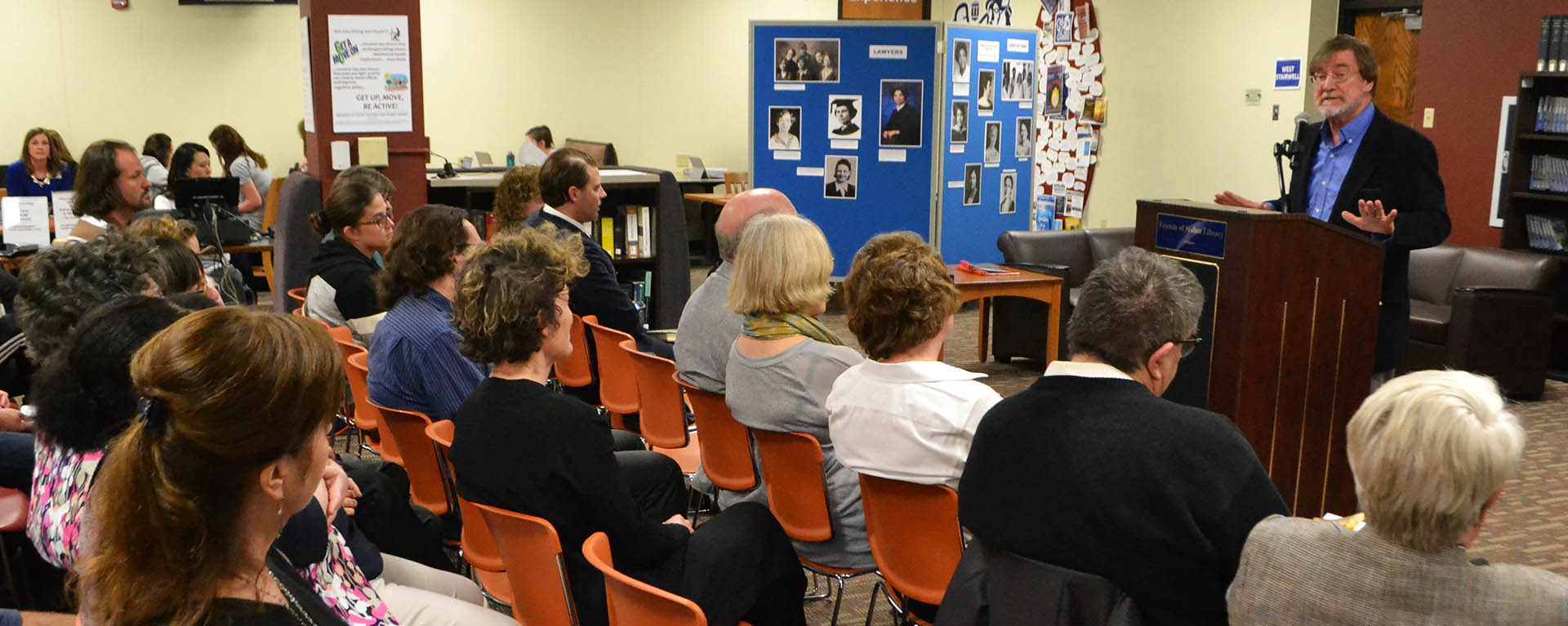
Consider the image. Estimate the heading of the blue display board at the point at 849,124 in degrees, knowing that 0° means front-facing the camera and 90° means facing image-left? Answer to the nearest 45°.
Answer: approximately 0°

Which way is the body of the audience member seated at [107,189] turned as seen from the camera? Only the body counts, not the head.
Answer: to the viewer's right

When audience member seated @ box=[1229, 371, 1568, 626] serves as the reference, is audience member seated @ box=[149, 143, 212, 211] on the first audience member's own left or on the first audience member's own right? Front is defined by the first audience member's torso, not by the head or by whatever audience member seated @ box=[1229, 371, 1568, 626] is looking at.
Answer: on the first audience member's own left

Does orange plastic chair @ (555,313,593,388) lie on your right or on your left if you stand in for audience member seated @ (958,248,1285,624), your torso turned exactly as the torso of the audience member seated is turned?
on your left

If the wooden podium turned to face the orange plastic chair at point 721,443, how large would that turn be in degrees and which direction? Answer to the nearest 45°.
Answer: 0° — it already faces it

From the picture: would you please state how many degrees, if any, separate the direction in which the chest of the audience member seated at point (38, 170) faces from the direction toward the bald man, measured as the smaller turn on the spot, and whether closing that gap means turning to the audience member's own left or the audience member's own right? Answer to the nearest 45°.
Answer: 0° — they already face them

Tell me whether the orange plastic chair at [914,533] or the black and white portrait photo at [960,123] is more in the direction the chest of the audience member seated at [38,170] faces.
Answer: the orange plastic chair

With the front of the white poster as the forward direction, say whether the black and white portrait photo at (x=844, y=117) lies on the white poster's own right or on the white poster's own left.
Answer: on the white poster's own left

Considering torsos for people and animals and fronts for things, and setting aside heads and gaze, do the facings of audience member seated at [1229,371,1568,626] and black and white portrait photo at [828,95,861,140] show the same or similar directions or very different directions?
very different directions

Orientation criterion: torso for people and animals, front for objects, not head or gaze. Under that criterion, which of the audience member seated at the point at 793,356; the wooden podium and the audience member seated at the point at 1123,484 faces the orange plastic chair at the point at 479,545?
the wooden podium
